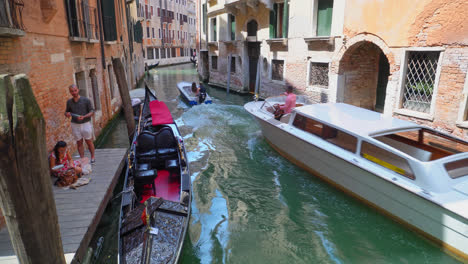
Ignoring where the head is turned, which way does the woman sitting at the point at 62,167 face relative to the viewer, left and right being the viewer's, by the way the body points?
facing the viewer and to the right of the viewer

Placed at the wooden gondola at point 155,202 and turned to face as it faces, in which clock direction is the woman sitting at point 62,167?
The woman sitting is roughly at 4 o'clock from the wooden gondola.

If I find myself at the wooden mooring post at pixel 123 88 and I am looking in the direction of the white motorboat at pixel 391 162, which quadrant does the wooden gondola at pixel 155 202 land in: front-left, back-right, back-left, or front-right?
front-right

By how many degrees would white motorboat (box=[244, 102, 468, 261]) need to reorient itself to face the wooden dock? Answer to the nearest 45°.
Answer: approximately 90° to its left

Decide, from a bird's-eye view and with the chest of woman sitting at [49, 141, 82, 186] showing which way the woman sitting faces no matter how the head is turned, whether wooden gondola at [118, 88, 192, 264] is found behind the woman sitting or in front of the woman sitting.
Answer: in front

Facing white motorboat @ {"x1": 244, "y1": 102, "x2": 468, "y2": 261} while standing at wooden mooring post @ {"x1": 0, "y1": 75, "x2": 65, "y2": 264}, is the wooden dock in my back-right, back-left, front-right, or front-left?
front-left

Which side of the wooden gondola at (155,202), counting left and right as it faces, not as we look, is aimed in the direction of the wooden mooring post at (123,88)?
back

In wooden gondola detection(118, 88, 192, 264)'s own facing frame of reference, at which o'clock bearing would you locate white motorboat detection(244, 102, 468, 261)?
The white motorboat is roughly at 9 o'clock from the wooden gondola.

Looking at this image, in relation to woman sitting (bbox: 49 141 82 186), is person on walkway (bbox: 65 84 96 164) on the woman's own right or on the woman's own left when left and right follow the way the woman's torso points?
on the woman's own left

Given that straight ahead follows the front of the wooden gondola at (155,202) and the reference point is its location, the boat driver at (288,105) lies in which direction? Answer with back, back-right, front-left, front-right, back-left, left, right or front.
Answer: back-left

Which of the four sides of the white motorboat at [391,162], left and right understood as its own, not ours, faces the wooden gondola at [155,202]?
left

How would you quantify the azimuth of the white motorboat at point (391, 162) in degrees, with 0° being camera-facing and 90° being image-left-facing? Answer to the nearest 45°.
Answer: approximately 135°
